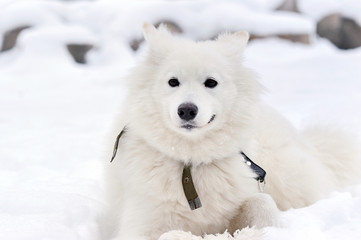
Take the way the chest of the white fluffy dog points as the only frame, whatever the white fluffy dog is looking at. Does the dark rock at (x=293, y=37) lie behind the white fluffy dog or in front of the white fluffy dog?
behind

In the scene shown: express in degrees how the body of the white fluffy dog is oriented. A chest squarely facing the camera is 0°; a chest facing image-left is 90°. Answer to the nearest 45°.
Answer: approximately 45°

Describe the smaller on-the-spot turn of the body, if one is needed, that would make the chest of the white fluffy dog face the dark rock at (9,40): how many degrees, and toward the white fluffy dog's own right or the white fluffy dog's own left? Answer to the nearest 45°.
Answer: approximately 90° to the white fluffy dog's own right

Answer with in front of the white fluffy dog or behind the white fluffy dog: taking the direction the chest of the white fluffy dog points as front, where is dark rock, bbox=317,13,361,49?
behind

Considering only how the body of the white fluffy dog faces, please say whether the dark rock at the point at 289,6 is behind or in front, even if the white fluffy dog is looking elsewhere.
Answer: behind
